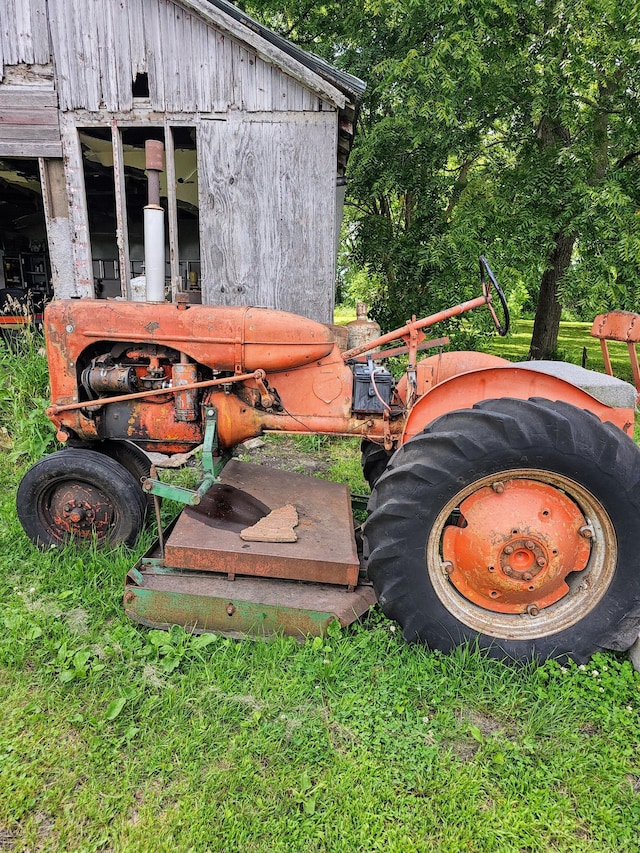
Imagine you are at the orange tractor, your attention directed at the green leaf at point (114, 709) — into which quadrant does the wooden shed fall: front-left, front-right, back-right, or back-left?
back-right

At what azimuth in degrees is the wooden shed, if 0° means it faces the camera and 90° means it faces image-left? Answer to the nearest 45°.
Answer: approximately 0°

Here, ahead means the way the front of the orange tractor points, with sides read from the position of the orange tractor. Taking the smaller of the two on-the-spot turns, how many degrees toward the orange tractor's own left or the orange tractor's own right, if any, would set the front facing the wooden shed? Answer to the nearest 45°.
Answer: approximately 90° to the orange tractor's own right

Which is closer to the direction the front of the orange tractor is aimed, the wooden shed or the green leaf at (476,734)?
the wooden shed

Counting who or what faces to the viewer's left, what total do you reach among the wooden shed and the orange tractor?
1

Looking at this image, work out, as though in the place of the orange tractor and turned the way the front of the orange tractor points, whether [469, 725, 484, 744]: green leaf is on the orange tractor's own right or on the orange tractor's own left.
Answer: on the orange tractor's own left

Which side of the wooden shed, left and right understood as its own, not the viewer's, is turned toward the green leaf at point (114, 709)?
front

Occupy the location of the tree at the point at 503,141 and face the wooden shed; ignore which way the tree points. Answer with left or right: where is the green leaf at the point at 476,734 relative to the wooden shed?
left

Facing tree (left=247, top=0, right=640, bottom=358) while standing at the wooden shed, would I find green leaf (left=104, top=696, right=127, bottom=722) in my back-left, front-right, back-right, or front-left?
back-right

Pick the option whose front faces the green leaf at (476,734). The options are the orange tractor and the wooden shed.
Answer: the wooden shed

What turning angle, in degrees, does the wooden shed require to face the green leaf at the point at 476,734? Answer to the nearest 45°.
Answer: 0° — it already faces it

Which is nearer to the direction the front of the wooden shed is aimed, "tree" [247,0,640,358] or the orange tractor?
the orange tractor

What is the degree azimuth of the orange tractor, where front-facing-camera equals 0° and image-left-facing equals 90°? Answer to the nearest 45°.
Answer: approximately 90°

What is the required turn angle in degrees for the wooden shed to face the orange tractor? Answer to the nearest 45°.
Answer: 0° — it already faces it

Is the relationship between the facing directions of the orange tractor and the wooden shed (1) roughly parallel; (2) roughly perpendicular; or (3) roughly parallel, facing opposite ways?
roughly perpendicular
